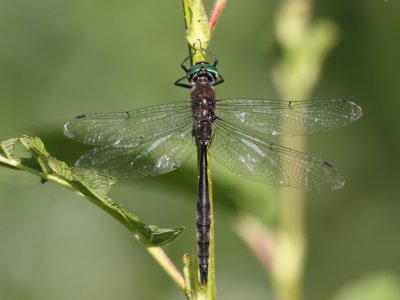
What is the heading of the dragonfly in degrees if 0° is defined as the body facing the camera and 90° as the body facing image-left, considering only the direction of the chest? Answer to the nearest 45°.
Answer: approximately 180°

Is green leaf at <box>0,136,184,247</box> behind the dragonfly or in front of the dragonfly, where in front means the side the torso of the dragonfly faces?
behind
